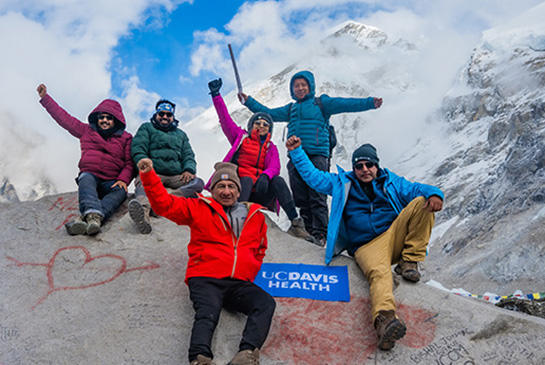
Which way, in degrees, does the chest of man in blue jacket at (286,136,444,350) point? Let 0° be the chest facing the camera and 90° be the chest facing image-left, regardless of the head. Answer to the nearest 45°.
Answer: approximately 0°

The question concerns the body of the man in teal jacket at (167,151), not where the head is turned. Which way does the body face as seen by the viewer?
toward the camera

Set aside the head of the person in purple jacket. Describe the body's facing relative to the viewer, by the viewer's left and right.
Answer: facing the viewer

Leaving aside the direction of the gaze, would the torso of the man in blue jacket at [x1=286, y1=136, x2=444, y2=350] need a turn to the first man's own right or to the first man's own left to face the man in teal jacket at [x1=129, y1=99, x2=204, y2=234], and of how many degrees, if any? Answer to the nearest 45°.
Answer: approximately 135° to the first man's own right

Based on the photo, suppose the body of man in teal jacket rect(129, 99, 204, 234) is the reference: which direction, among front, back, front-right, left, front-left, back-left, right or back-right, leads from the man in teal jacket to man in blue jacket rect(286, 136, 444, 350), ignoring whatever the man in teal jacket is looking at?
front-left

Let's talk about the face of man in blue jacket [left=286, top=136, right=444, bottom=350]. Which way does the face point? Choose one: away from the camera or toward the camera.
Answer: toward the camera

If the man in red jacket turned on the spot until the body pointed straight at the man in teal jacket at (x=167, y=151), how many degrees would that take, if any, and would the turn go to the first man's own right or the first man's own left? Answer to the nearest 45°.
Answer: approximately 180°

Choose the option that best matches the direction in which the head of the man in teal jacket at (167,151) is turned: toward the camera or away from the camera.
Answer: toward the camera

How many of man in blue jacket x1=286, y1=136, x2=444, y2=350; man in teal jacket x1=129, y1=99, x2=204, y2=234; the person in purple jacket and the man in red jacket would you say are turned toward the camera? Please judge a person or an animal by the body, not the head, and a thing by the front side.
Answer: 4

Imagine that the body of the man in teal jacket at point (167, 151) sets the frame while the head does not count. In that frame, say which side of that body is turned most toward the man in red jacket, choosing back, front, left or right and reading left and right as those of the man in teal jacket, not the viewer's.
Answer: front

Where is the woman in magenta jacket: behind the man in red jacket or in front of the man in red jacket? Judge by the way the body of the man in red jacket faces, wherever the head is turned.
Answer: behind

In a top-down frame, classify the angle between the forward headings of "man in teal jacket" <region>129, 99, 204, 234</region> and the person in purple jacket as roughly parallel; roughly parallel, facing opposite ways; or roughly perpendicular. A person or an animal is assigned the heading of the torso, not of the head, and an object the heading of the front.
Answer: roughly parallel

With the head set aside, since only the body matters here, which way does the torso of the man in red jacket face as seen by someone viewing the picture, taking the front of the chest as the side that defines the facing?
toward the camera

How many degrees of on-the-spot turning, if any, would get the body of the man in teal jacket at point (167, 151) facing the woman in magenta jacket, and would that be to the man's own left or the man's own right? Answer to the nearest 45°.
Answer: approximately 90° to the man's own left
